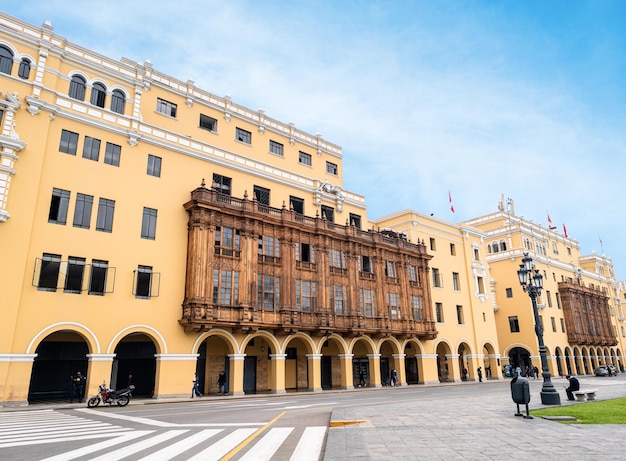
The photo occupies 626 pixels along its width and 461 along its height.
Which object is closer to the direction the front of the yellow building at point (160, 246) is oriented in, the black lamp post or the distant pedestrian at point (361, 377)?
the black lamp post

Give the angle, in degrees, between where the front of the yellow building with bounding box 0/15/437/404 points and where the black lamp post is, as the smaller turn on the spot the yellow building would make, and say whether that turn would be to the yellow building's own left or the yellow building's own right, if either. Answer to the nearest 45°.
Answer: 0° — it already faces it

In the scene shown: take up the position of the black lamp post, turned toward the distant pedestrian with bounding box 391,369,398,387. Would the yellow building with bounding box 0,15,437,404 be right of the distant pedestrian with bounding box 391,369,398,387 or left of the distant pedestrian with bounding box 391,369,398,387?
left

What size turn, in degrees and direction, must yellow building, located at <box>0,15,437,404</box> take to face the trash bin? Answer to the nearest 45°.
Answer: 0° — it already faces it

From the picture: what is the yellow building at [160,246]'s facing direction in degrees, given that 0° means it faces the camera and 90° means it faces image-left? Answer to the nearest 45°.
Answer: approximately 315°

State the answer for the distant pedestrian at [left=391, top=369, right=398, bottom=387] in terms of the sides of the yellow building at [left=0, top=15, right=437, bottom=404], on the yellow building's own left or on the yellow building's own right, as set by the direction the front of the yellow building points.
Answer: on the yellow building's own left
